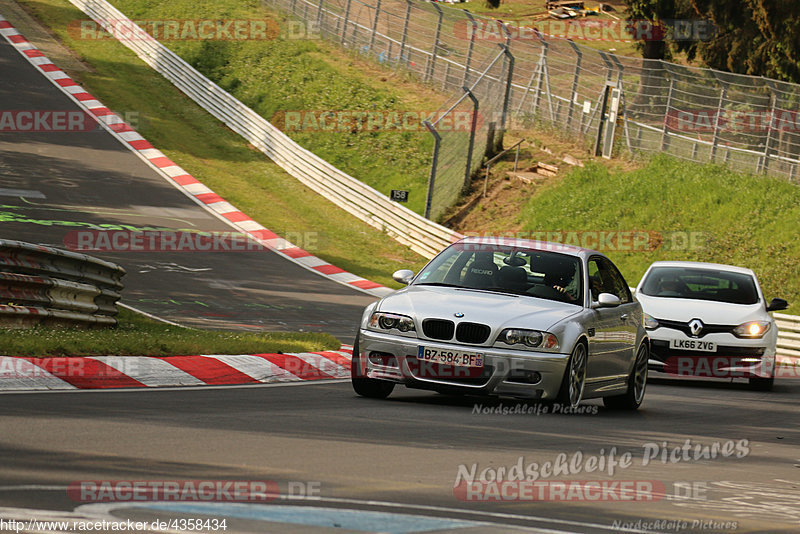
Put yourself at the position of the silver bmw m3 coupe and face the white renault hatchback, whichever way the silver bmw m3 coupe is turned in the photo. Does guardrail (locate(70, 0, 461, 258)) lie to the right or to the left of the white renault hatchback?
left

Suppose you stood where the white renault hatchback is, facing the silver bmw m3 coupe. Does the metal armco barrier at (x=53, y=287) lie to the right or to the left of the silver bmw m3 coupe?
right

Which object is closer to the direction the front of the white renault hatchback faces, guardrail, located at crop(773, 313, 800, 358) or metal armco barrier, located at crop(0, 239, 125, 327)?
the metal armco barrier

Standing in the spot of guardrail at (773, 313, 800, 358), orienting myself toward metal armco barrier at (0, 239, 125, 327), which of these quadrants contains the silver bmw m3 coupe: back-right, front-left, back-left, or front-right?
front-left

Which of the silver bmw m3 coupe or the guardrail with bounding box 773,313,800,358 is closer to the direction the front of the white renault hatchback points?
the silver bmw m3 coupe

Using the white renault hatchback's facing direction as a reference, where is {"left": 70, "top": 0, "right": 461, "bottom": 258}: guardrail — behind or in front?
behind

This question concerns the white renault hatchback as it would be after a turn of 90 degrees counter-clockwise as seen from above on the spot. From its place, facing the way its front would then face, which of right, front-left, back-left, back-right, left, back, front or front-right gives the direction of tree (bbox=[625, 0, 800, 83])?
left

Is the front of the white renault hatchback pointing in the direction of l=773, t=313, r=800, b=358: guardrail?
no

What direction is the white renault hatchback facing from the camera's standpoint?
toward the camera

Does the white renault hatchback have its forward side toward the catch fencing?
no
